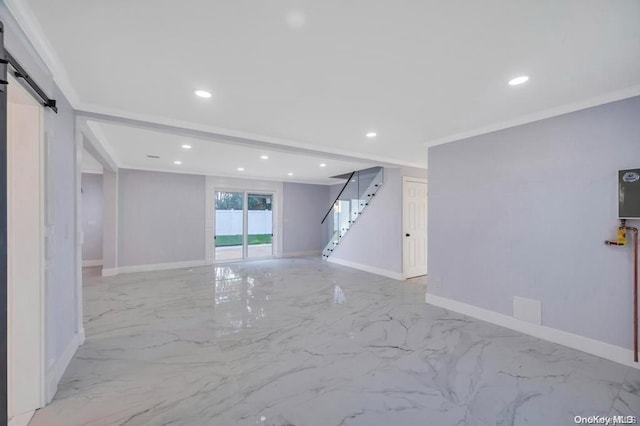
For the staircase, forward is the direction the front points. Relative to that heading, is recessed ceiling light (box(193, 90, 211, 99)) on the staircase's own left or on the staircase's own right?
on the staircase's own left

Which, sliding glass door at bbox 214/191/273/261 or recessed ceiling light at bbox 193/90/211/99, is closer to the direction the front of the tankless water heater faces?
the recessed ceiling light

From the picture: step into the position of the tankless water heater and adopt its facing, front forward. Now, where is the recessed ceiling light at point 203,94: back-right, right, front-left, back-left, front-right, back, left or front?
front-right

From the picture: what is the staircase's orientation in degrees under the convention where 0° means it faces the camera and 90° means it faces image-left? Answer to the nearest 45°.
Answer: approximately 135°

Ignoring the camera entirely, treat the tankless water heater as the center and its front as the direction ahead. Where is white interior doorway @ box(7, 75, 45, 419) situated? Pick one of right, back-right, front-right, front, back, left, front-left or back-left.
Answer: front-right

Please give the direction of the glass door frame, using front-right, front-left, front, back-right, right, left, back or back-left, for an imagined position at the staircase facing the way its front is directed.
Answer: front-left

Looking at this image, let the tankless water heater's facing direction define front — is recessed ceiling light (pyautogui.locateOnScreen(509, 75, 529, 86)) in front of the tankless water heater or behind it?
in front

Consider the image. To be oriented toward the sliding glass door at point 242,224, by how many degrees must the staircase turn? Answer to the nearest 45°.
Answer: approximately 45° to its left

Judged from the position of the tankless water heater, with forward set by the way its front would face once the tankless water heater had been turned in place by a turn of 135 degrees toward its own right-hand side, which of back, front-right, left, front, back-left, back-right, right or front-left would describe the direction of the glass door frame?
front-left

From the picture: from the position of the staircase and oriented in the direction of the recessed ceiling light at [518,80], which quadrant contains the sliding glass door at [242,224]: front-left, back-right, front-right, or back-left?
back-right

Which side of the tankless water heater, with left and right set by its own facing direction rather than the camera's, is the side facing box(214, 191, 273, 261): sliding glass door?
right
